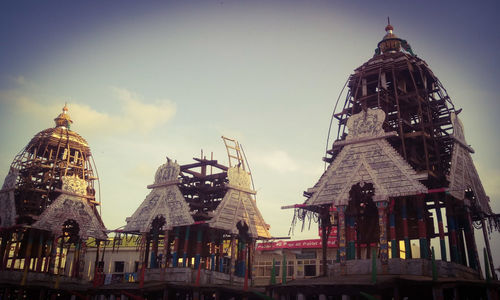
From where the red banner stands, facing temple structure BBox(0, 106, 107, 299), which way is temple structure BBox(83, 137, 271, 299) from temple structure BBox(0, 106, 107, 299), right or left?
left

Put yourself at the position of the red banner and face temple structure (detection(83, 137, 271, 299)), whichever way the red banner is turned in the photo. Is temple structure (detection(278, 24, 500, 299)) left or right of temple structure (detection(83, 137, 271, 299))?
left

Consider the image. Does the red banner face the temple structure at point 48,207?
no

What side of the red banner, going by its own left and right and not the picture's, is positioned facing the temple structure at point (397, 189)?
front

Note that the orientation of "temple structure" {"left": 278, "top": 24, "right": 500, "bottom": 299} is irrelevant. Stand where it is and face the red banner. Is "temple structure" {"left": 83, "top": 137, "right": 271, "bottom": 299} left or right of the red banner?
left

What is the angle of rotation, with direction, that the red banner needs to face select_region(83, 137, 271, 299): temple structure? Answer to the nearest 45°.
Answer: approximately 45° to its right

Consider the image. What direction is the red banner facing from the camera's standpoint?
toward the camera
